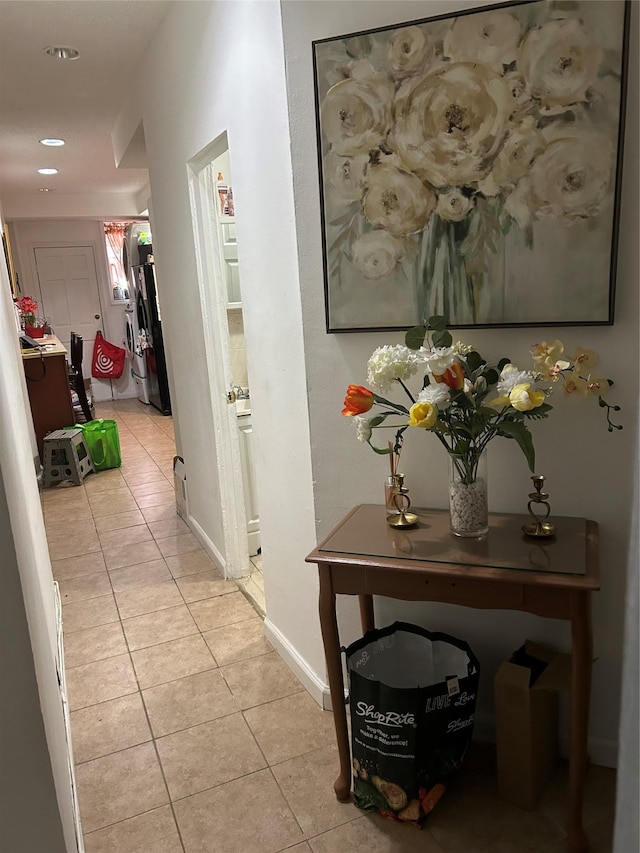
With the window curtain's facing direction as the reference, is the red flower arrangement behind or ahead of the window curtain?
ahead

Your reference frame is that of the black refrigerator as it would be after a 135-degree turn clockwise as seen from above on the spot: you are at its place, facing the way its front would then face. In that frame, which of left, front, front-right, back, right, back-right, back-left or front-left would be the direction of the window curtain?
front-left

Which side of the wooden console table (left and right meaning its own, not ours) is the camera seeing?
front

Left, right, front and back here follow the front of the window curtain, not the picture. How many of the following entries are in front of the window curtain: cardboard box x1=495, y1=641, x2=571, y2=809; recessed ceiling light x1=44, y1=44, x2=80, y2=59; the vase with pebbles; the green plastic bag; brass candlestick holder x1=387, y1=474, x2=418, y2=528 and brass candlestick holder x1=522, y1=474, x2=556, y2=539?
6

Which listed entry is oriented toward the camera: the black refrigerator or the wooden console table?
the wooden console table

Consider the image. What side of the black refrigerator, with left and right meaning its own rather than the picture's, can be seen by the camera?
left

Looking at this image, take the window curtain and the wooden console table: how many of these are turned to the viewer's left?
0

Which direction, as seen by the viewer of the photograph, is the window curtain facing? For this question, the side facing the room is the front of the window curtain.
facing the viewer

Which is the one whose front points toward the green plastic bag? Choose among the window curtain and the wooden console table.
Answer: the window curtain

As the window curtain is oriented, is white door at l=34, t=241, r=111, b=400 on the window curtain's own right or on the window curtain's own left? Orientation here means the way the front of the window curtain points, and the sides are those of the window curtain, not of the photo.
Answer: on the window curtain's own right

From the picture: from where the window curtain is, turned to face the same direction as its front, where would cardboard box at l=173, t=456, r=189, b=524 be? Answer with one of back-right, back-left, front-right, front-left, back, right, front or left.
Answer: front

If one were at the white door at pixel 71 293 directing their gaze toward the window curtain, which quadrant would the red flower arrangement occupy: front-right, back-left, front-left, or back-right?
back-right

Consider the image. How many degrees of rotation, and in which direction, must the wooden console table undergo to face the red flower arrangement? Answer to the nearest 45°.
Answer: approximately 135° to its right

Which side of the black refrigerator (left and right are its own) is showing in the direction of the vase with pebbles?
left

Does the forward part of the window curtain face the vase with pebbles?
yes
